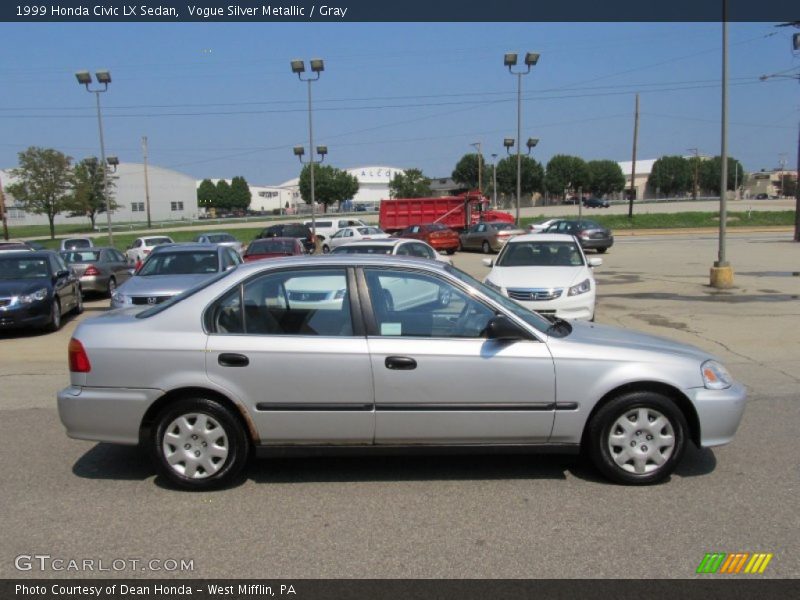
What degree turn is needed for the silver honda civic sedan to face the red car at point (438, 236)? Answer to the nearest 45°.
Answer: approximately 90° to its left

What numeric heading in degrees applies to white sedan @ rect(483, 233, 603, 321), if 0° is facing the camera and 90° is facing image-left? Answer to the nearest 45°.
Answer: approximately 0°

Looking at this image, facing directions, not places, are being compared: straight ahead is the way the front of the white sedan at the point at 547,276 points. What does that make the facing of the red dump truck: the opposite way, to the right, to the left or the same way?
to the left

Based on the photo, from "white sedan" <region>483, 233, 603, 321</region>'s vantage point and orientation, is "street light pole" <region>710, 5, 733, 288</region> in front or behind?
behind

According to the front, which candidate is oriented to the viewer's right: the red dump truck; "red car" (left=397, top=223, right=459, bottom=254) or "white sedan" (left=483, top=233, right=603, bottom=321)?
the red dump truck

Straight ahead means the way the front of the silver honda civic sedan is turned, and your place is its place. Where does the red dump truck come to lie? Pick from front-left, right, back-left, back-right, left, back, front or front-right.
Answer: left

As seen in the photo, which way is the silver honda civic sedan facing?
to the viewer's right

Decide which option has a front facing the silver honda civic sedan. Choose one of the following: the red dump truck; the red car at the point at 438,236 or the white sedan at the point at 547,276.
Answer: the white sedan

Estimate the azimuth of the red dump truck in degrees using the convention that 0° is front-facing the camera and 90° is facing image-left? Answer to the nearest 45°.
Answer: approximately 270°

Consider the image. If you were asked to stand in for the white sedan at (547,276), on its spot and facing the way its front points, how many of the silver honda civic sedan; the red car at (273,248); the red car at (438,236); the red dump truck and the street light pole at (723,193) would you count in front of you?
1

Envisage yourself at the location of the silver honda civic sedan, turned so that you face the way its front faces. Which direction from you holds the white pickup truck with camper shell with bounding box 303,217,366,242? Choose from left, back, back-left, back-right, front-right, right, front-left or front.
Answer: left

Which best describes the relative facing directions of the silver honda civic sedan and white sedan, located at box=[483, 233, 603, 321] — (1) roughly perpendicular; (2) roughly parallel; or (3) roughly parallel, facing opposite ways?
roughly perpendicular

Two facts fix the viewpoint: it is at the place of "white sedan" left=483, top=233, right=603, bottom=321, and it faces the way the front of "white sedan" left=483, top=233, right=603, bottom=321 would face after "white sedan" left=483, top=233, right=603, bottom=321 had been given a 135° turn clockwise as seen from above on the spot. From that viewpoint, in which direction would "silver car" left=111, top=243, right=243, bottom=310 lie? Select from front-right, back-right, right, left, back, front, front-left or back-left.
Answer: front-left
